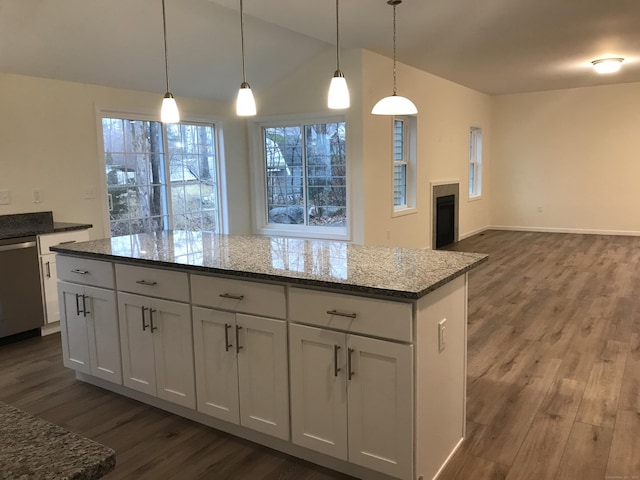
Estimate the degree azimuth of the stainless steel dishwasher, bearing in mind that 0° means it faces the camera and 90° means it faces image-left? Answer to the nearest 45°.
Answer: approximately 315°

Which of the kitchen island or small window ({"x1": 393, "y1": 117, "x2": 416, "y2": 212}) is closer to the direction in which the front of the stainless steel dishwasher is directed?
the kitchen island

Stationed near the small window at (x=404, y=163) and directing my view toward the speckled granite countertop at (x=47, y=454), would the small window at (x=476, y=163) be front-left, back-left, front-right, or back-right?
back-left

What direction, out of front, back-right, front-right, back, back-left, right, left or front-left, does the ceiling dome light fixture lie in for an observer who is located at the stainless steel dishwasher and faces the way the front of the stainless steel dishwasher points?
front-left

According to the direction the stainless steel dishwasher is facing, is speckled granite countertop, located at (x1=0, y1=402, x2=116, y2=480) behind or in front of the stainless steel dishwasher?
in front

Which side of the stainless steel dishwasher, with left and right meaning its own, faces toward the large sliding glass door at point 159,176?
left

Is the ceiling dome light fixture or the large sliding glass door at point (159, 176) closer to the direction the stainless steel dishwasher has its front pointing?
the ceiling dome light fixture

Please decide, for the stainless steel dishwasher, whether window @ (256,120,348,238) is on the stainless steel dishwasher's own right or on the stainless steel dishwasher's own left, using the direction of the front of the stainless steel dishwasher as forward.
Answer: on the stainless steel dishwasher's own left

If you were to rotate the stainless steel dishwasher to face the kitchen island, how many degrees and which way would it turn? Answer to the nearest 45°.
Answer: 0° — it already faces it
